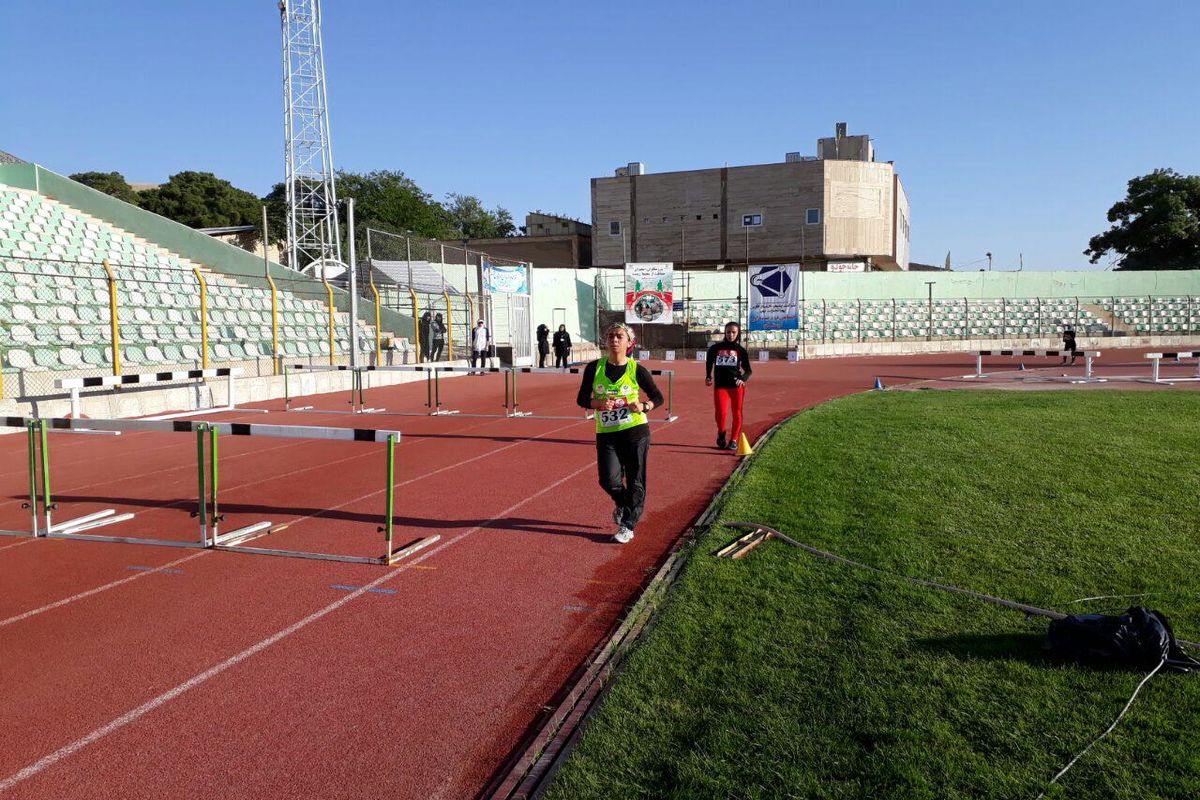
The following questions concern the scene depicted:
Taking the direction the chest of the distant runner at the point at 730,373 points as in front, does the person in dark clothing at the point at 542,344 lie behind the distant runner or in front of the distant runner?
behind

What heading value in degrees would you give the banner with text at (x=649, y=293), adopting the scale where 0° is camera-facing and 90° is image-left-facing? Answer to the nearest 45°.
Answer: approximately 0°

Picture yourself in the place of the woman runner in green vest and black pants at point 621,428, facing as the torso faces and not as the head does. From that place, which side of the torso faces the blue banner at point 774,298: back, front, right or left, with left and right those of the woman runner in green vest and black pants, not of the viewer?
back

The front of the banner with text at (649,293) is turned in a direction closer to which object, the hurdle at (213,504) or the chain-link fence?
the hurdle

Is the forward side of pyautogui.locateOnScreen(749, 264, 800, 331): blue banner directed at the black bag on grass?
yes

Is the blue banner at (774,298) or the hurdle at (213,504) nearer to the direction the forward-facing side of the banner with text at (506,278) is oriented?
the hurdle

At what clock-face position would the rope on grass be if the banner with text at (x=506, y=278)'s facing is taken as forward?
The rope on grass is roughly at 12 o'clock from the banner with text.

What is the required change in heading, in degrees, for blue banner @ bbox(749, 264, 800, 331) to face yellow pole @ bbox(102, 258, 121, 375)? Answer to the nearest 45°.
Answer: approximately 45° to its right
